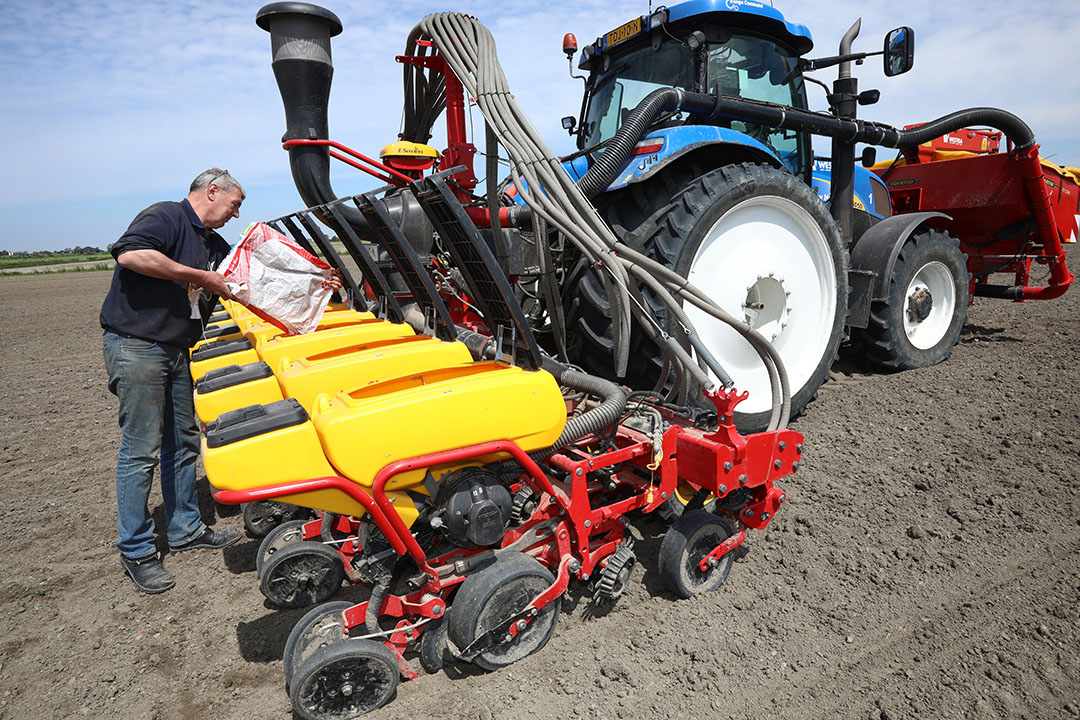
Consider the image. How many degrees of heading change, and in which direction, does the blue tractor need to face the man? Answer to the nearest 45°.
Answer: approximately 180°

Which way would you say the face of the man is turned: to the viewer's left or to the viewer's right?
to the viewer's right

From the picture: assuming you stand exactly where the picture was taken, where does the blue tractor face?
facing away from the viewer and to the right of the viewer
